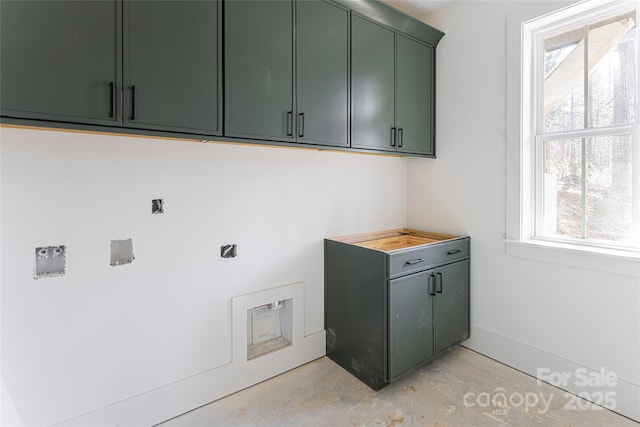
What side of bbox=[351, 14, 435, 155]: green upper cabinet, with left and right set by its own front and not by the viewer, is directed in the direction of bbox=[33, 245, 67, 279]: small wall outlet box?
right

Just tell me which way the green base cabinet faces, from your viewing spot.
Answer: facing the viewer and to the right of the viewer

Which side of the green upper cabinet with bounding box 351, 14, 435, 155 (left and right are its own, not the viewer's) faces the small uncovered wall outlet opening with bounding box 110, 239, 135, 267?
right

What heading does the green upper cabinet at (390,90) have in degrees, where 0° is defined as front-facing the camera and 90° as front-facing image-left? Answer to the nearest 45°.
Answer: approximately 315°

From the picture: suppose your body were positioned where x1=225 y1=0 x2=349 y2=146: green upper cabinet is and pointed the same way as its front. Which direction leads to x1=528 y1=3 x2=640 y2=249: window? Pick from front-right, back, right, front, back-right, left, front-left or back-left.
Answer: front-left

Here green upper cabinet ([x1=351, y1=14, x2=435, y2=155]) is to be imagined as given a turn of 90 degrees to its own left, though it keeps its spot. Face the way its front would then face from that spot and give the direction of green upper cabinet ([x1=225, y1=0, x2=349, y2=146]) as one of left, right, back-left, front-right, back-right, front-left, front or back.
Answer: back

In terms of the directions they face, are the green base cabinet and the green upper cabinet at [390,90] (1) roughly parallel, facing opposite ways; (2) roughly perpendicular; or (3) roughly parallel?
roughly parallel

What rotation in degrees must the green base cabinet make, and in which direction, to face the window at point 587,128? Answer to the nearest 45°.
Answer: approximately 45° to its left

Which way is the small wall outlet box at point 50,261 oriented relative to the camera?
toward the camera

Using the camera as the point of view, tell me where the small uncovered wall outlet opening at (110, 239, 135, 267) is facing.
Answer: facing the viewer

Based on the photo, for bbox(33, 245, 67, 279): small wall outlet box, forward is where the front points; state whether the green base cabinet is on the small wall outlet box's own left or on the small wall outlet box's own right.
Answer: on the small wall outlet box's own left

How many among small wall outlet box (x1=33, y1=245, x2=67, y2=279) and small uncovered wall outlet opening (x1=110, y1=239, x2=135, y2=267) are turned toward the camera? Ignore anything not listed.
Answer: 2
